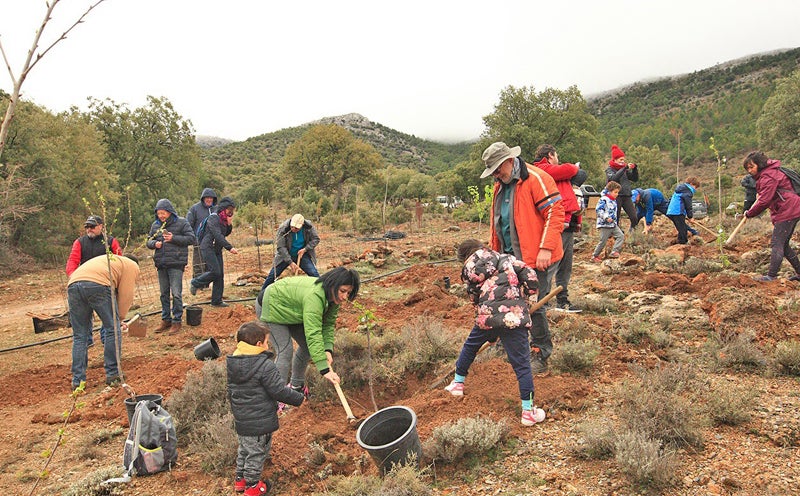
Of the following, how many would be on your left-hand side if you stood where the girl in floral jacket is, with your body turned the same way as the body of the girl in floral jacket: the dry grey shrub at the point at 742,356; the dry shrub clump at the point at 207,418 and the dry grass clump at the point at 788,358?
1

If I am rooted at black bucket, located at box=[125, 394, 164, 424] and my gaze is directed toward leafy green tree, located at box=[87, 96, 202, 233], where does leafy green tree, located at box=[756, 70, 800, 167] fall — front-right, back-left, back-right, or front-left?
front-right

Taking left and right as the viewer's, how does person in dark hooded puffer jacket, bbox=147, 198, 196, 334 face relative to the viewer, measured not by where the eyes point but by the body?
facing the viewer and to the left of the viewer

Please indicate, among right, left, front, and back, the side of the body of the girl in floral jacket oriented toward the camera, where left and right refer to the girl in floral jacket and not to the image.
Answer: back

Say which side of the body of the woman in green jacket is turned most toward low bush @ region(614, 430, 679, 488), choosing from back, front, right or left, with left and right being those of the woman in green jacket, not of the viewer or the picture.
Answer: front

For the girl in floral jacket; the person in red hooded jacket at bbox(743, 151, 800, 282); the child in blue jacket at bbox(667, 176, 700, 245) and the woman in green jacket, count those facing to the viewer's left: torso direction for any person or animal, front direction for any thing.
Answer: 1

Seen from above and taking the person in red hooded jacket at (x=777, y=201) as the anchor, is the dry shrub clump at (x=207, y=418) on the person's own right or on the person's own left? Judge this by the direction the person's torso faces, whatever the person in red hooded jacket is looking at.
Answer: on the person's own left

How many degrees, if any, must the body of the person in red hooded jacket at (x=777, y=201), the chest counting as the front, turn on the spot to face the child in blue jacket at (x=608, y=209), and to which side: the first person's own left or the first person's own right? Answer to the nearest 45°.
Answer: approximately 45° to the first person's own right

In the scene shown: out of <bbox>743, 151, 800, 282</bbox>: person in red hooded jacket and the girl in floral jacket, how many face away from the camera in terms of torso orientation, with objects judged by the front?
1

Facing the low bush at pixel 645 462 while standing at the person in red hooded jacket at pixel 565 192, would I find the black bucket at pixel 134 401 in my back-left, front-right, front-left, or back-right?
front-right

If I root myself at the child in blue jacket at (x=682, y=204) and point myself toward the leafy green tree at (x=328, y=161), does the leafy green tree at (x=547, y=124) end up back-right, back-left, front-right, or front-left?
front-right
